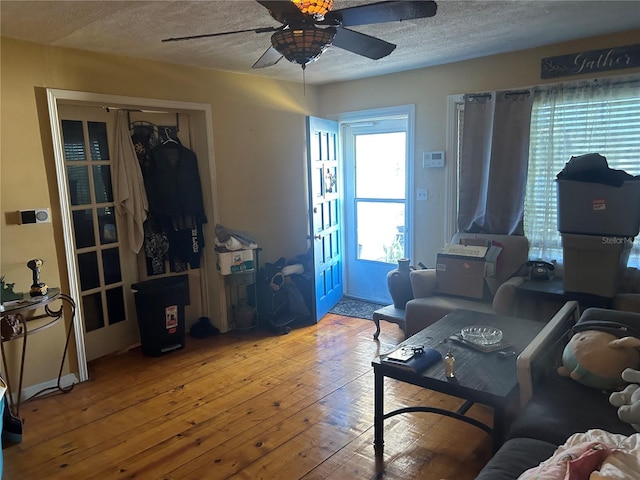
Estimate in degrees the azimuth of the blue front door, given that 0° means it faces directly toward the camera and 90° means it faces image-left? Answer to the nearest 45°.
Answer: approximately 315°

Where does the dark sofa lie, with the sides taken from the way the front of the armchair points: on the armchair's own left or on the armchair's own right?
on the armchair's own left

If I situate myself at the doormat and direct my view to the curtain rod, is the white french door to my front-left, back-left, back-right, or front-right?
back-right

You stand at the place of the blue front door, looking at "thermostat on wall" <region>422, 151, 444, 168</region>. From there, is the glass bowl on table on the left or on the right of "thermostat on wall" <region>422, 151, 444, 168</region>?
right

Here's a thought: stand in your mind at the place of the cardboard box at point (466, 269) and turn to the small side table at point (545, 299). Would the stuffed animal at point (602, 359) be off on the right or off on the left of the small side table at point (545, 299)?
right

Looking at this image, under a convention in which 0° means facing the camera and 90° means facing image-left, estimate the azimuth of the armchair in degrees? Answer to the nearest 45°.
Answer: approximately 45°

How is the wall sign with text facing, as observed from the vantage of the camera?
facing the viewer and to the left of the viewer

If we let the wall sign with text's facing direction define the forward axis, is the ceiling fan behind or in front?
in front

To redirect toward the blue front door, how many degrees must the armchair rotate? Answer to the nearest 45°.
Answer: approximately 90° to its right

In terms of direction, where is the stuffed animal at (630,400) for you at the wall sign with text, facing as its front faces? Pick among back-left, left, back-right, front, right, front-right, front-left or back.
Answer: front-left
